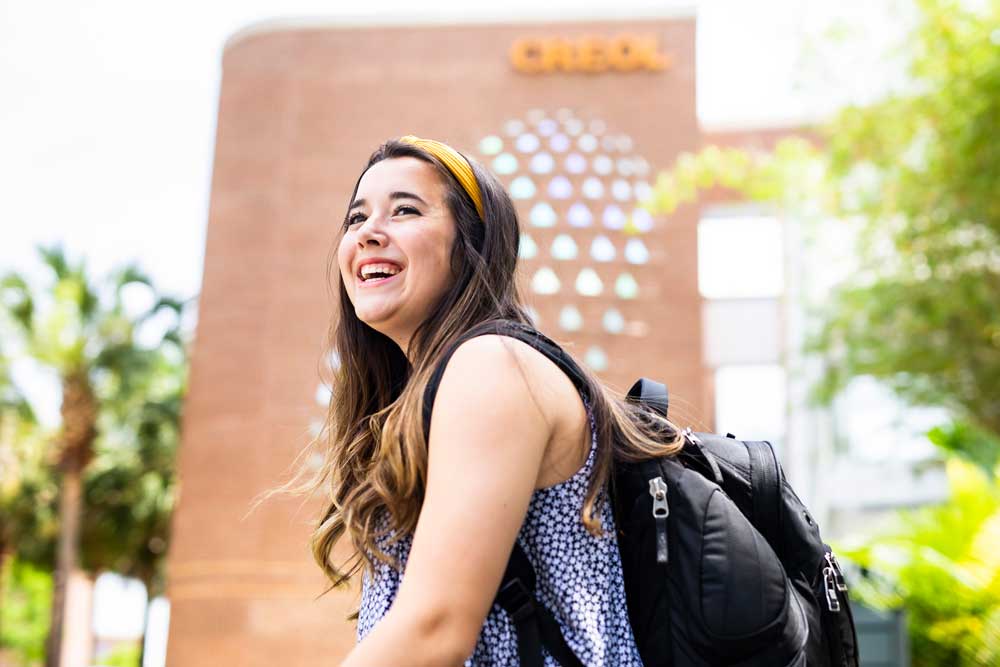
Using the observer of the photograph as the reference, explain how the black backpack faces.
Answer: facing to the right of the viewer

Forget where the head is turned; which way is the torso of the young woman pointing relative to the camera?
to the viewer's left
